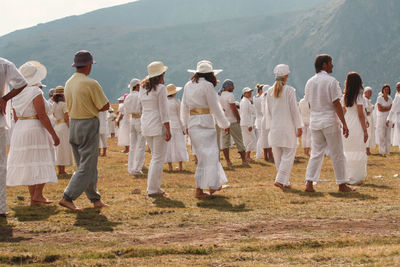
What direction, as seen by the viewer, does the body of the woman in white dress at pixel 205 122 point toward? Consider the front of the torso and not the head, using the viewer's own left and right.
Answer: facing away from the viewer and to the right of the viewer

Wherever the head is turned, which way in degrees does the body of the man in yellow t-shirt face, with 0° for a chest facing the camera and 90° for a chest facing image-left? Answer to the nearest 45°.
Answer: approximately 225°

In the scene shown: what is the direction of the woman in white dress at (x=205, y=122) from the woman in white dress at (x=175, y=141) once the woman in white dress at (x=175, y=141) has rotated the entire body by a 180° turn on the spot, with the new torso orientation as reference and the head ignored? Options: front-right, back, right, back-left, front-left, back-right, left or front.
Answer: front-left

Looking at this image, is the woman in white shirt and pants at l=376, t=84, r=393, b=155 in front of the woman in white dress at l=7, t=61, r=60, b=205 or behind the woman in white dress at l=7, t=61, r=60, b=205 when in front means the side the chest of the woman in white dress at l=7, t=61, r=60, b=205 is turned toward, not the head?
in front

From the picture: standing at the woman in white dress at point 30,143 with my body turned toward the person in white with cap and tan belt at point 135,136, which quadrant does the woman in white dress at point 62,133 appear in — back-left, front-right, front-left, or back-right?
front-left

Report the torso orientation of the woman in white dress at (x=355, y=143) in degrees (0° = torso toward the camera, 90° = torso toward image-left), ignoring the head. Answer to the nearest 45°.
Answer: approximately 225°

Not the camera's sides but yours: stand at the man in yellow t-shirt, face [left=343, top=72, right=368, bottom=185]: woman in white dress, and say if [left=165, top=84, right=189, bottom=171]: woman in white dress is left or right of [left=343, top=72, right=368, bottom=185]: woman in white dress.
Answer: left

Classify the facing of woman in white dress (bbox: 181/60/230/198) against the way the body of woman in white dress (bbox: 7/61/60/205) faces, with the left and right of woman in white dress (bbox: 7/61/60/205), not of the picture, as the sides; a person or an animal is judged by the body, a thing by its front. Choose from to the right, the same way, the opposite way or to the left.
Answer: the same way

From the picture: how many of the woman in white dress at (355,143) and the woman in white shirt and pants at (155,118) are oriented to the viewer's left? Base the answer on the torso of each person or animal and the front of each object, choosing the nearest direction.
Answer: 0

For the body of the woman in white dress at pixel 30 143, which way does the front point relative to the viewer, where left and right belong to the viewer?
facing away from the viewer and to the right of the viewer

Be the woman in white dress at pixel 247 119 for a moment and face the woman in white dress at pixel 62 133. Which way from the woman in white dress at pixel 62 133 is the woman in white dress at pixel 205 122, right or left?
left

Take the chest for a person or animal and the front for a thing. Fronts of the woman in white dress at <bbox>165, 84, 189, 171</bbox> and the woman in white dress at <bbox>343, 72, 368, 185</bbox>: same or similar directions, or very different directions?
same or similar directions

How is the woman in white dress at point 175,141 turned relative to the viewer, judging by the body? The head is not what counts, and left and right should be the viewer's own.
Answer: facing away from the viewer and to the right of the viewer

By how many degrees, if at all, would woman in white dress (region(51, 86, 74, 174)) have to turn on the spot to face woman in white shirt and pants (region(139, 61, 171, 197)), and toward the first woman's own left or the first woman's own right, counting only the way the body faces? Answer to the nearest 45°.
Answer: approximately 135° to the first woman's own right

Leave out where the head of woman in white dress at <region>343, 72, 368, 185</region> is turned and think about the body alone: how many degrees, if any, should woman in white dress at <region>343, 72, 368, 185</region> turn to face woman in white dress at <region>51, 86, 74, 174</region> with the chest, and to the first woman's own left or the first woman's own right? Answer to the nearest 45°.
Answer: approximately 135° to the first woman's own left

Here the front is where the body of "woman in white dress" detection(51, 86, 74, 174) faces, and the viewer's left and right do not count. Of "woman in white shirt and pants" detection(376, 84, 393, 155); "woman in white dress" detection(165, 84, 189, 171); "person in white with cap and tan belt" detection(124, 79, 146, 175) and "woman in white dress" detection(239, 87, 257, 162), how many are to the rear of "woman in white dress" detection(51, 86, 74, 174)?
0

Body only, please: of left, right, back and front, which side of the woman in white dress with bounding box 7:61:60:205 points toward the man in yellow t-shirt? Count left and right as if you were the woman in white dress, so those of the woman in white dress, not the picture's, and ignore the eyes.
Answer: right

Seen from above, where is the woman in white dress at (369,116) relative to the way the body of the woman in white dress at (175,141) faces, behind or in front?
in front
